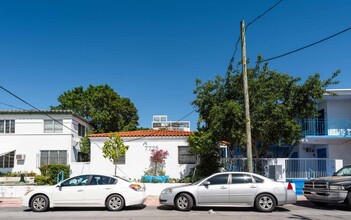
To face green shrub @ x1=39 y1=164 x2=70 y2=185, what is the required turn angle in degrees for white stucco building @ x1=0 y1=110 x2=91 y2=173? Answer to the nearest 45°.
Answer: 0° — it already faces it

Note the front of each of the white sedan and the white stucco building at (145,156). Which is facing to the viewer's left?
the white sedan

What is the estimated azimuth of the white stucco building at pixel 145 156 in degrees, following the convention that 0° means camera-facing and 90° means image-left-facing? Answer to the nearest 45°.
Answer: approximately 0°

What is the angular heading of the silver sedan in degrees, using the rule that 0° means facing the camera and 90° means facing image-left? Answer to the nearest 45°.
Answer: approximately 90°

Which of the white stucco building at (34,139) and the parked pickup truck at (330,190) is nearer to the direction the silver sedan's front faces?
the white stucco building

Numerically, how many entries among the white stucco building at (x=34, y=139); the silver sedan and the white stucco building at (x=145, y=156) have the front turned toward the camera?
2

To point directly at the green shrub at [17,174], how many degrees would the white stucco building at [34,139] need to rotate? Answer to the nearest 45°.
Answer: approximately 45° to its right

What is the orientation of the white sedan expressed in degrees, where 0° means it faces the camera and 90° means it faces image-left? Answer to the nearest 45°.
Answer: approximately 90°

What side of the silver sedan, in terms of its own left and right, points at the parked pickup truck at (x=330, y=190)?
back
